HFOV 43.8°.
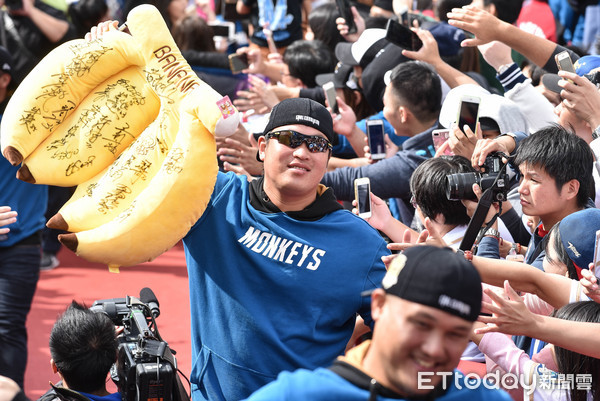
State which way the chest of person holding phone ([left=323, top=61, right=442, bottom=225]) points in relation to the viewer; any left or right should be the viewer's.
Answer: facing away from the viewer and to the left of the viewer

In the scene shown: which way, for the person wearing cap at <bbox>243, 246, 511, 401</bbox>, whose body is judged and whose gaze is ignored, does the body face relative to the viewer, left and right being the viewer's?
facing the viewer and to the right of the viewer

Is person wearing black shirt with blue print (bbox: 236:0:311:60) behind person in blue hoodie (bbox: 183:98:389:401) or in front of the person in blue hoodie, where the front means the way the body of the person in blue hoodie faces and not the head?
behind

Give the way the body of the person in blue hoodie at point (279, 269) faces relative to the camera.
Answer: toward the camera

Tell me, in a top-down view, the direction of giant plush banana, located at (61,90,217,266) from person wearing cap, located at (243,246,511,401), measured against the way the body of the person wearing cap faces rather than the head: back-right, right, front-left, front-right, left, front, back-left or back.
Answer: back

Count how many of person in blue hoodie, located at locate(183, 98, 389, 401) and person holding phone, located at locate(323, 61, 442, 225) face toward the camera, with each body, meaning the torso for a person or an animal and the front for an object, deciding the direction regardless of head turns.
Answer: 1
